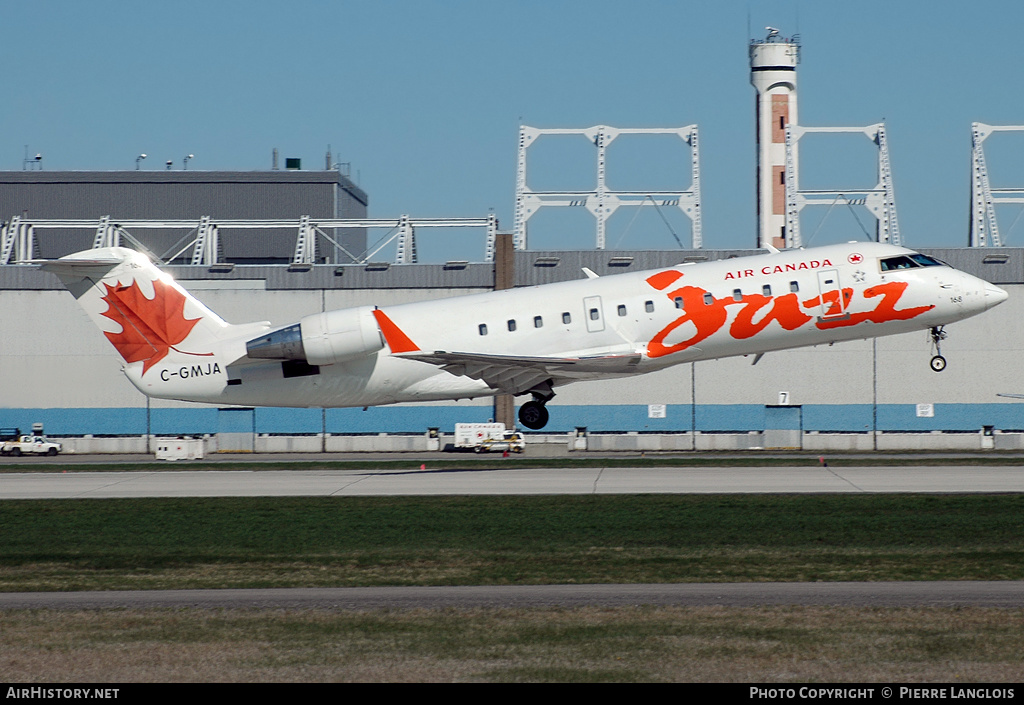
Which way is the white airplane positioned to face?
to the viewer's right
